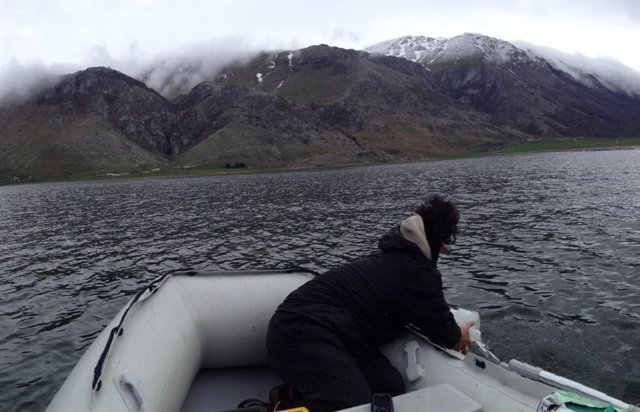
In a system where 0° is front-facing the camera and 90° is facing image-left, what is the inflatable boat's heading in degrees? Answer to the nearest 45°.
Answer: approximately 180°

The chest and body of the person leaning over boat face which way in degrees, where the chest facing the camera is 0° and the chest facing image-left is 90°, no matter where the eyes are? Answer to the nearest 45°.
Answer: approximately 270°
